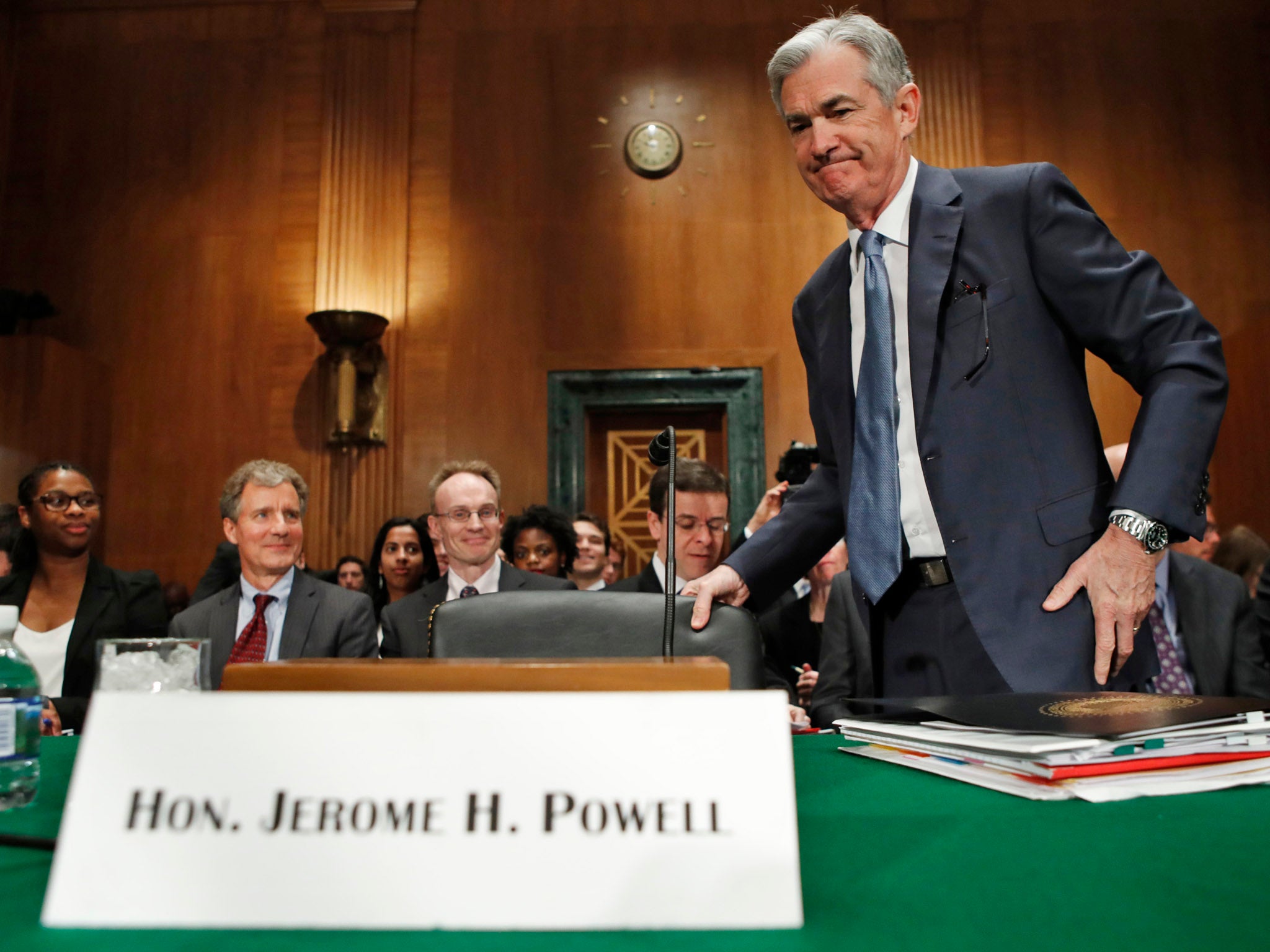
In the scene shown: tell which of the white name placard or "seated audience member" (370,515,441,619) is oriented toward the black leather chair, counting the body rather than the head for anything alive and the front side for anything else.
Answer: the seated audience member

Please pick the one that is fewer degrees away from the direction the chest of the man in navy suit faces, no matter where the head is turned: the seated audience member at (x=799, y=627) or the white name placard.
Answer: the white name placard

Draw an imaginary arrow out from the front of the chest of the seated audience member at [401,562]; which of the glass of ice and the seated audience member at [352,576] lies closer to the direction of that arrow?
the glass of ice

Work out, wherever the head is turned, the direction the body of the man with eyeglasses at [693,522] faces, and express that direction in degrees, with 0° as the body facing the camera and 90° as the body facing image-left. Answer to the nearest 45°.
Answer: approximately 315°

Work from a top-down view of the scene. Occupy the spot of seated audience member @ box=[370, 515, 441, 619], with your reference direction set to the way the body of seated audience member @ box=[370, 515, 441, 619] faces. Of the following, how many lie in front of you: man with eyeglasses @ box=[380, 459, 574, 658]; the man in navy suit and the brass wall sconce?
2

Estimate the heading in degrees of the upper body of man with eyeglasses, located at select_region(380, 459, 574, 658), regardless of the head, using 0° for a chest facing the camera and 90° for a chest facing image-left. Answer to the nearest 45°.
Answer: approximately 0°

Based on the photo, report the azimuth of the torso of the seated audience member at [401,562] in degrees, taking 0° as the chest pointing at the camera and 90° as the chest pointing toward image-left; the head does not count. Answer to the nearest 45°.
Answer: approximately 0°

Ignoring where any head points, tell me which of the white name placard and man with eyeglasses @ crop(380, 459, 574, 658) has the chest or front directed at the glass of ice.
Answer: the man with eyeglasses

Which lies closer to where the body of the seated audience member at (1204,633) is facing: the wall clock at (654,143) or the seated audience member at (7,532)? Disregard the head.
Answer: the seated audience member
